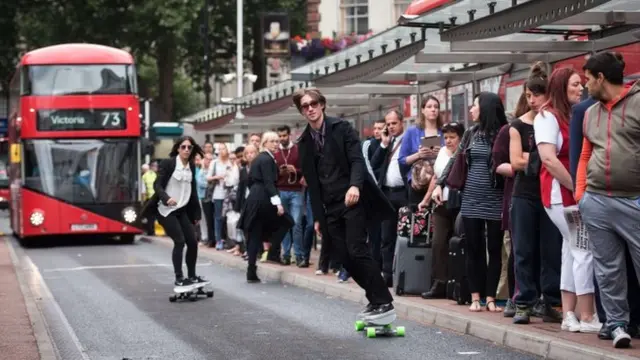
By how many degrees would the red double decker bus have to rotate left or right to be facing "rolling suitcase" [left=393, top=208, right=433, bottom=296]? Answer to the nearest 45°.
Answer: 0° — it already faces it

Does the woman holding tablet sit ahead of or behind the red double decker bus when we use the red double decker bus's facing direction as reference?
ahead

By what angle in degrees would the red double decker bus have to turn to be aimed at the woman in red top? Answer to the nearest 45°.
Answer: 0° — it already faces them

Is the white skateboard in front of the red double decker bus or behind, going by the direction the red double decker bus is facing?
in front

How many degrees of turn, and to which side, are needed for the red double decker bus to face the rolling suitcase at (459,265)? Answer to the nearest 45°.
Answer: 0° — it already faces it

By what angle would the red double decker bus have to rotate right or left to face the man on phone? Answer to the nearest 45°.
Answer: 0° — it already faces them

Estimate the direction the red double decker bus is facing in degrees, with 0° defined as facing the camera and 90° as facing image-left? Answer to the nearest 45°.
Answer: approximately 0°
